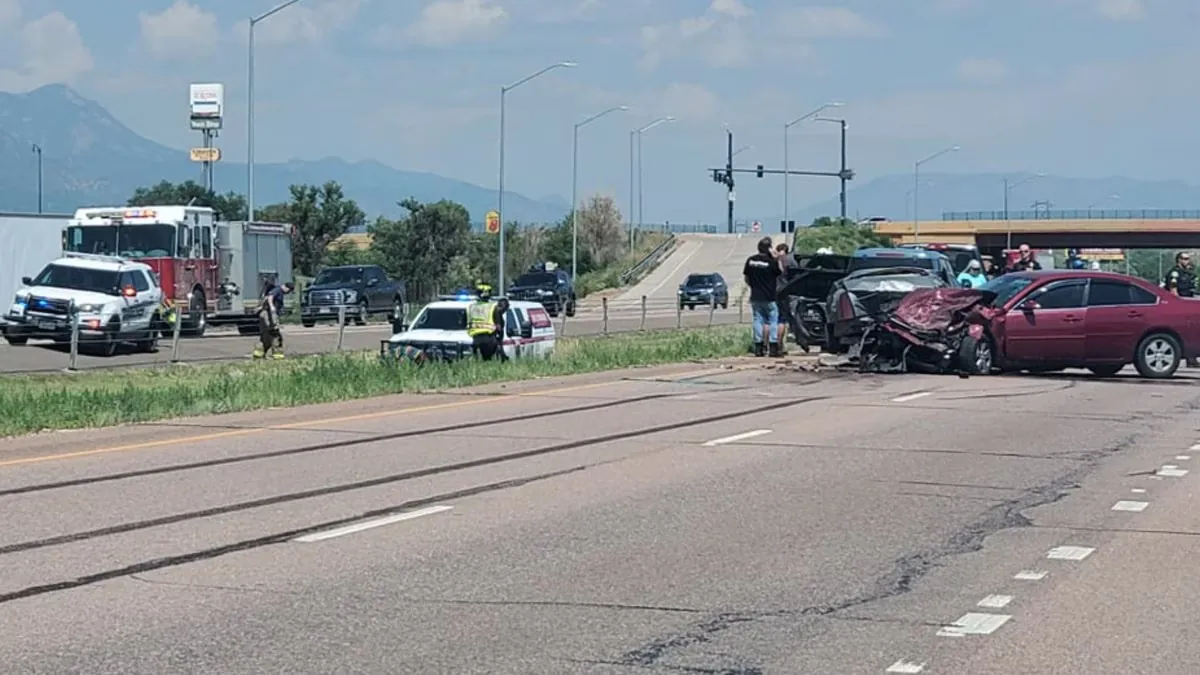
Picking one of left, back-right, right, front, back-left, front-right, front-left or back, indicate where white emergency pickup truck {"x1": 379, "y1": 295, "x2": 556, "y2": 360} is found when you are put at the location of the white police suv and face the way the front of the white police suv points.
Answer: left

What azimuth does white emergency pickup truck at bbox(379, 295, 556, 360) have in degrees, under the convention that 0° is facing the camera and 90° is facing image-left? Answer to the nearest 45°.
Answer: approximately 45°

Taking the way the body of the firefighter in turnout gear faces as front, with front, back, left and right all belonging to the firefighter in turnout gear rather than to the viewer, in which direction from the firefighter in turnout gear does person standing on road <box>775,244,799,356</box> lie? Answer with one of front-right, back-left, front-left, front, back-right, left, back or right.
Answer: front-right

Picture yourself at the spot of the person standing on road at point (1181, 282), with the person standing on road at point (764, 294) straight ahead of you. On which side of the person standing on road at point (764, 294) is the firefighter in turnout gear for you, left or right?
right

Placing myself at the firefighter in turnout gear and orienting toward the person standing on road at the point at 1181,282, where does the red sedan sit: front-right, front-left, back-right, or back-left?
front-right

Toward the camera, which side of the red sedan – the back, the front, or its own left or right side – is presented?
left

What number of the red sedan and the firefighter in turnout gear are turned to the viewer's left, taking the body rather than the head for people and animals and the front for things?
1

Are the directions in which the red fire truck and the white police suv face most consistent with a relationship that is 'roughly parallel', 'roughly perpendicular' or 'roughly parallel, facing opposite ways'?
roughly parallel

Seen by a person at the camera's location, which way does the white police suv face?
facing the viewer and to the left of the viewer

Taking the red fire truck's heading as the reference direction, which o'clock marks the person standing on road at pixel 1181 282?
The person standing on road is roughly at 9 o'clock from the red fire truck.

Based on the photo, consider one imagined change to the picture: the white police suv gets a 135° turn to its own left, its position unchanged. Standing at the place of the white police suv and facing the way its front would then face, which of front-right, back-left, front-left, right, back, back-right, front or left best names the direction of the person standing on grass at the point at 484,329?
front-right
